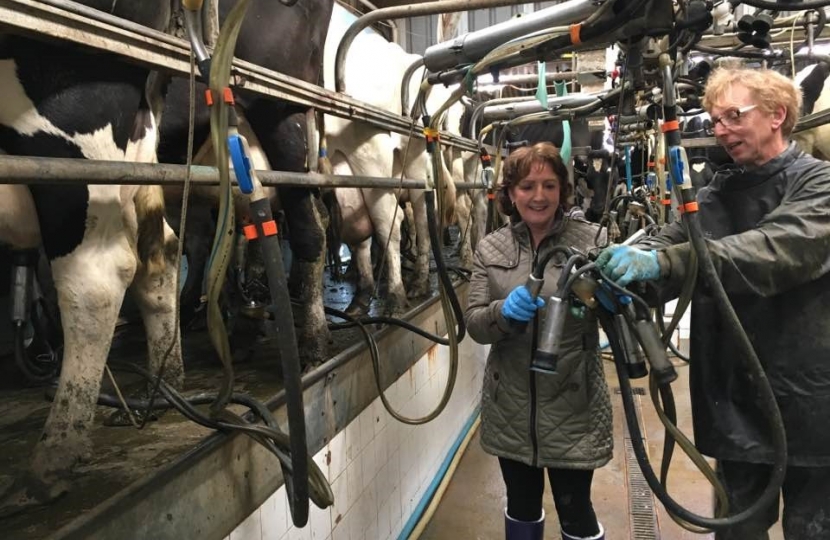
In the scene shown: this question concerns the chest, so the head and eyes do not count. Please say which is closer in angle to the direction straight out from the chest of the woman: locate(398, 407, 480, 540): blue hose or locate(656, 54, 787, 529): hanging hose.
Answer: the hanging hose

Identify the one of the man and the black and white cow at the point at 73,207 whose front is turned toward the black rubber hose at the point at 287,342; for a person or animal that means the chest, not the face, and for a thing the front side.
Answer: the man

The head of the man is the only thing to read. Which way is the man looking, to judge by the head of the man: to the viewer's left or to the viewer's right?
to the viewer's left

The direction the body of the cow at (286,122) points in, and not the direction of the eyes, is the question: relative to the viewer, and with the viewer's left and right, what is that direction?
facing to the left of the viewer

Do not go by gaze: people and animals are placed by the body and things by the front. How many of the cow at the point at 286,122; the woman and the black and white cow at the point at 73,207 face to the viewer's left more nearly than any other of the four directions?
2

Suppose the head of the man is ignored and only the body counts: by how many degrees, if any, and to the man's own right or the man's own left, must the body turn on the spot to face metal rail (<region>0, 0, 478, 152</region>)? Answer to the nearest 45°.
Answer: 0° — they already face it

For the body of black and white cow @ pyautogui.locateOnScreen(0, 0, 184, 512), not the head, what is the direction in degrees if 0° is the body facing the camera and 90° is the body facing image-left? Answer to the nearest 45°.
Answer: approximately 90°

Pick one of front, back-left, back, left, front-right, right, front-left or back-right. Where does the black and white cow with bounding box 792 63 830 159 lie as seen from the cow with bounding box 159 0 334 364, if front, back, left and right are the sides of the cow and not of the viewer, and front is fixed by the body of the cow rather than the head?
back

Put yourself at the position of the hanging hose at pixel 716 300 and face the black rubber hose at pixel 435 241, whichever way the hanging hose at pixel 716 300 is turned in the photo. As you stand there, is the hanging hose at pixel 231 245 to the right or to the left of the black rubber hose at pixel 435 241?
left

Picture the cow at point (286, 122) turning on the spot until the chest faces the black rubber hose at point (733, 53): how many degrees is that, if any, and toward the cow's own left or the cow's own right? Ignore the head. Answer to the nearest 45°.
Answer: approximately 180°
